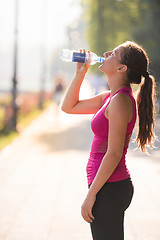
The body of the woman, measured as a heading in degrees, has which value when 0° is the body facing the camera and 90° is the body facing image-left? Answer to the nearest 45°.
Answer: approximately 90°

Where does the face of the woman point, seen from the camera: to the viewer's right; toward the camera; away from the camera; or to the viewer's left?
to the viewer's left
